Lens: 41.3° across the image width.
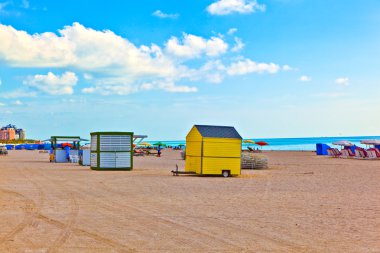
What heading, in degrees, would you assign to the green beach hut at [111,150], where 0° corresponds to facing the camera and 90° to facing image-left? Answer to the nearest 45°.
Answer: approximately 0°

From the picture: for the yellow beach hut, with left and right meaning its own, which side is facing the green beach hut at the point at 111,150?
right

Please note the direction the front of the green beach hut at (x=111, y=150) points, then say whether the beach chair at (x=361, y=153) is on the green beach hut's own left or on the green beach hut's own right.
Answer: on the green beach hut's own left

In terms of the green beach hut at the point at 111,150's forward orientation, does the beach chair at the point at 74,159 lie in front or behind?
behind

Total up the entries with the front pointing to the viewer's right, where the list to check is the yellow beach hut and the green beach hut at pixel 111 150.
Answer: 0

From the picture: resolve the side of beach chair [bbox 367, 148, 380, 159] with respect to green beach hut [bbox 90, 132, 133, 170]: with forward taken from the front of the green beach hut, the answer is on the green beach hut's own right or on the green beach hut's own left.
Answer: on the green beach hut's own left

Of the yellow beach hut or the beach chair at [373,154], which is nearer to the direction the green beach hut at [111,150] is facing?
the yellow beach hut

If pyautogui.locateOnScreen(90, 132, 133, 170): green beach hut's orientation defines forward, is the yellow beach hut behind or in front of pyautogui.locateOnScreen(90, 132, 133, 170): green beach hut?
in front

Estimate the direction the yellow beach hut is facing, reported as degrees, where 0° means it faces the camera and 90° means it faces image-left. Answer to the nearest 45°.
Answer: approximately 45°

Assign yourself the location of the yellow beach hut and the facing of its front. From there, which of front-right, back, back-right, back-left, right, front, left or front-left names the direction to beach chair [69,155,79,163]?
right
